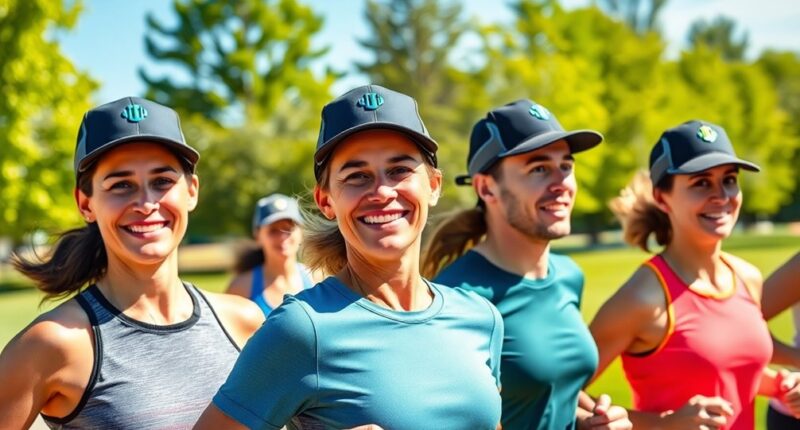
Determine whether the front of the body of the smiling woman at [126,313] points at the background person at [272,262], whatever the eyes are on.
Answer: no

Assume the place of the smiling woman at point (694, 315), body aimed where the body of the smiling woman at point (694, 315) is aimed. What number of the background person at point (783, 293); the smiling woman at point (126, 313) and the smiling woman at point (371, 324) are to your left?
1

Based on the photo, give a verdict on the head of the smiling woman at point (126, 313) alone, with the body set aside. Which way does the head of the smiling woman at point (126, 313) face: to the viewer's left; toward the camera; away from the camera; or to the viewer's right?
toward the camera

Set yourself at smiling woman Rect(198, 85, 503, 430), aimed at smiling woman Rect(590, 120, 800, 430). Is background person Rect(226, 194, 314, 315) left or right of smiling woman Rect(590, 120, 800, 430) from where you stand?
left

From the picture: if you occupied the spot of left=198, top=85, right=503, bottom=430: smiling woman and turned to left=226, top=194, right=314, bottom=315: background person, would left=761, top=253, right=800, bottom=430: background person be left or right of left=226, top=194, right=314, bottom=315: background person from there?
right

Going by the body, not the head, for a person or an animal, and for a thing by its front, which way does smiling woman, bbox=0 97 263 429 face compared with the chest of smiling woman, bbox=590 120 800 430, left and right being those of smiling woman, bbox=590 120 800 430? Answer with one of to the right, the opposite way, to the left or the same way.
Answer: the same way

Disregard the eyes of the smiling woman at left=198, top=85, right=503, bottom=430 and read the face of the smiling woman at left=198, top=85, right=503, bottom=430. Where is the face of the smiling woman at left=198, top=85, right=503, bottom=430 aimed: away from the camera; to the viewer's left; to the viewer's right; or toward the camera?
toward the camera

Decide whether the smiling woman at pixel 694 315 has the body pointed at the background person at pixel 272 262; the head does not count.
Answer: no

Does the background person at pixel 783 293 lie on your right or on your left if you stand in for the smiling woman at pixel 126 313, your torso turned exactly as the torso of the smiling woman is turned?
on your left

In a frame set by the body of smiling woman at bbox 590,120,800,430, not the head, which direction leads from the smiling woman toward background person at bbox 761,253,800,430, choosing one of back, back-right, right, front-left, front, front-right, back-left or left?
left

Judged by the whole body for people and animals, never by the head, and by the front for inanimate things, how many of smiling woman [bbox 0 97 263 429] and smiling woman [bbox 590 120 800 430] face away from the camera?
0

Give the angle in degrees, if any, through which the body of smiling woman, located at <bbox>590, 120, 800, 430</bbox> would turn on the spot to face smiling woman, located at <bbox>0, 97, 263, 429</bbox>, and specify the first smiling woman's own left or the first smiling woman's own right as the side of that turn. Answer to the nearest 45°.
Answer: approximately 90° to the first smiling woman's own right

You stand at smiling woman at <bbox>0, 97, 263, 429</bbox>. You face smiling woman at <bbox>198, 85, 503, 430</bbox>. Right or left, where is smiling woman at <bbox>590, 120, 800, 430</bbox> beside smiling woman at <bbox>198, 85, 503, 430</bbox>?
left

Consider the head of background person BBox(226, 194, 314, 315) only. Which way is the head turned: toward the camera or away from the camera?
toward the camera

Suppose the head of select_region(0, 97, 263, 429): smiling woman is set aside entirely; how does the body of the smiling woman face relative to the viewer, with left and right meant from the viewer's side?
facing the viewer

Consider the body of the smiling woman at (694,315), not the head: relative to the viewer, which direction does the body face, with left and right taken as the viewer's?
facing the viewer and to the right of the viewer
